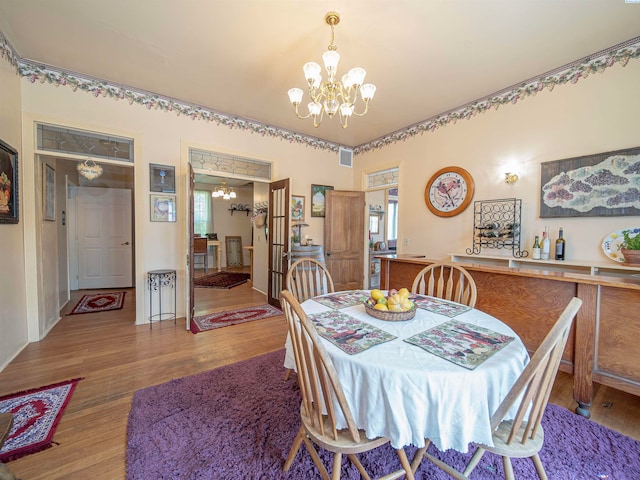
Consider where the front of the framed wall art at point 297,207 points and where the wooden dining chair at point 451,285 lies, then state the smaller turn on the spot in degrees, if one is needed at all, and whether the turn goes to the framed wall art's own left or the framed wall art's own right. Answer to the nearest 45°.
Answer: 0° — it already faces it

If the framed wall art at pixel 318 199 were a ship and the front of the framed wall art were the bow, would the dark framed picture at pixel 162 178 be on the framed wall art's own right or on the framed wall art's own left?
on the framed wall art's own right

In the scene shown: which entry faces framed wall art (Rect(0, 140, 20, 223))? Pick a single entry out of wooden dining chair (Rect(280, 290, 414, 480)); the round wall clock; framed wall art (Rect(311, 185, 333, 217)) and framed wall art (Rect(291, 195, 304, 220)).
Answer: the round wall clock

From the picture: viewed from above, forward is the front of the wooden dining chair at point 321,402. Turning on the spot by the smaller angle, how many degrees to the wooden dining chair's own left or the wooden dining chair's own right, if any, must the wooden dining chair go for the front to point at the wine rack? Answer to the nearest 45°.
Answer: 0° — it already faces it

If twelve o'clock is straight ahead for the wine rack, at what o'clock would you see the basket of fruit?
The basket of fruit is roughly at 11 o'clock from the wine rack.

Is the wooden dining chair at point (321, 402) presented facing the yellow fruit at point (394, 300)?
yes

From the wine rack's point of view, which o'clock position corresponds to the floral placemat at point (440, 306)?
The floral placemat is roughly at 11 o'clock from the wine rack.

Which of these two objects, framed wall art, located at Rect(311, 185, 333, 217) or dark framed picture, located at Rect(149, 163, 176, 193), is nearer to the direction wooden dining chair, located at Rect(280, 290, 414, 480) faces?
the framed wall art

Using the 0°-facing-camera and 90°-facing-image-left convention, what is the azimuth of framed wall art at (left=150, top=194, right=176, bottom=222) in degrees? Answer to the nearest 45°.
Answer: approximately 0°
